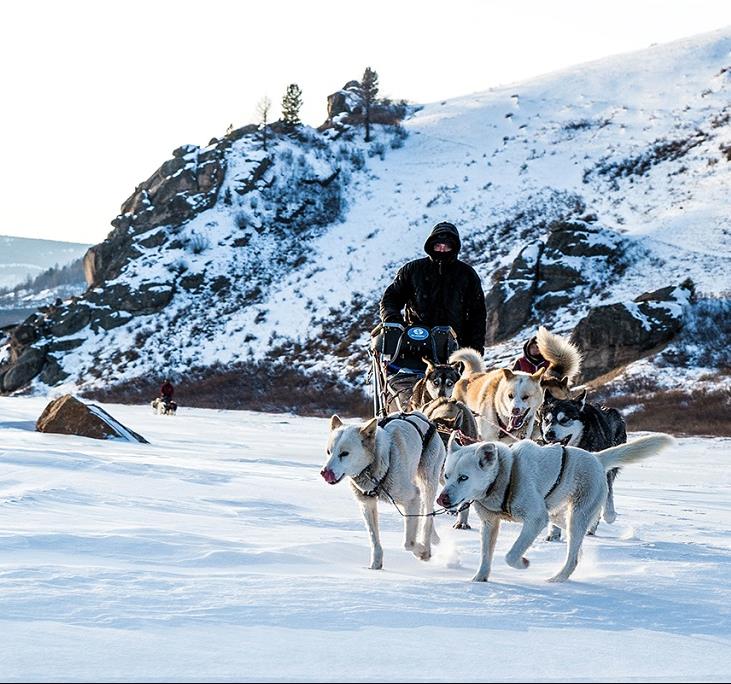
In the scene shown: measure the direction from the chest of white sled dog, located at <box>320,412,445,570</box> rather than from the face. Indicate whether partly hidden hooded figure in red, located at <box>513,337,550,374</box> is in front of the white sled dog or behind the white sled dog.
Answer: behind

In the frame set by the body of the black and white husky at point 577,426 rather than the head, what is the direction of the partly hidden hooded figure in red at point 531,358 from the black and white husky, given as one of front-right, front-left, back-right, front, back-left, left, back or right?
back-right

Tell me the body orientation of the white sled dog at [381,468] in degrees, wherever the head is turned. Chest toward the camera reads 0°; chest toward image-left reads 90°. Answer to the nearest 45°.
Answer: approximately 45°

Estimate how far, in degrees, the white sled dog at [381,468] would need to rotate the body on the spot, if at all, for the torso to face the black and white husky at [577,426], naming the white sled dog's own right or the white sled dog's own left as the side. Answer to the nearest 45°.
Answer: approximately 180°

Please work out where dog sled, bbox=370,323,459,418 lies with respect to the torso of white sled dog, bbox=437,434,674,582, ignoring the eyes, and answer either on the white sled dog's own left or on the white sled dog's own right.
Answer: on the white sled dog's own right

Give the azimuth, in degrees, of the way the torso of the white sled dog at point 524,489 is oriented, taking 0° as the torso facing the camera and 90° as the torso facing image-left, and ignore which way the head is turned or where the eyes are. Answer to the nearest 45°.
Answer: approximately 45°

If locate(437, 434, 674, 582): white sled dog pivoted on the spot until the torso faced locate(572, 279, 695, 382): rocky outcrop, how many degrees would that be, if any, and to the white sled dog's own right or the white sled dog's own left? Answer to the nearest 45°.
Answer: approximately 135° to the white sled dog's own right
